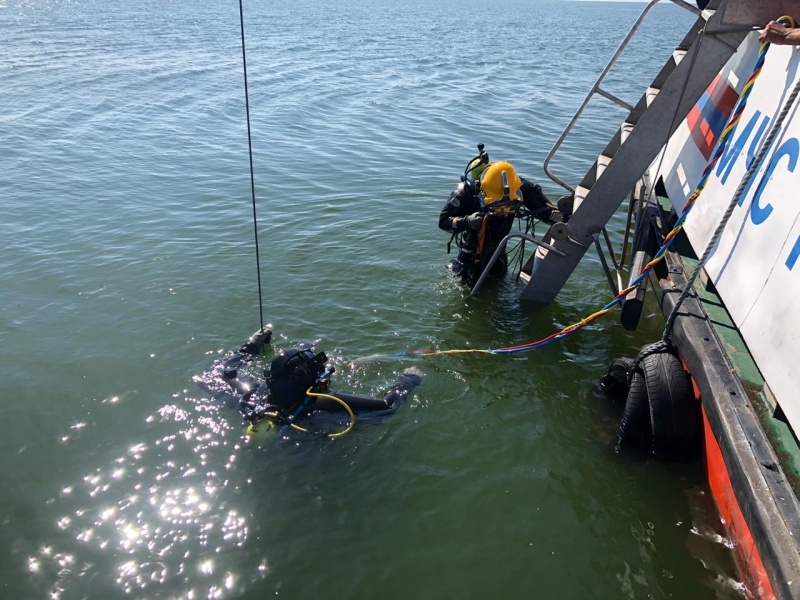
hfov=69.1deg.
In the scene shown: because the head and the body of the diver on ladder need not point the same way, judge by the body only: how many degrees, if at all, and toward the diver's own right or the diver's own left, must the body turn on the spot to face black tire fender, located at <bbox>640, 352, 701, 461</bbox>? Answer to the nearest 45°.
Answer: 0° — they already face it

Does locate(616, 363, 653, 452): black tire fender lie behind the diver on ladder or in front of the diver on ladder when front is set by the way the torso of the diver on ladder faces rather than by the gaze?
in front

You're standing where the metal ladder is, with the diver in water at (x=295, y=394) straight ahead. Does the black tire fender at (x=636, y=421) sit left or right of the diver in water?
left

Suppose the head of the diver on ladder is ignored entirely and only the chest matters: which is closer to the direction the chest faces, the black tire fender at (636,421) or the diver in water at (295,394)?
the black tire fender

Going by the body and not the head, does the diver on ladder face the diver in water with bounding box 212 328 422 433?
no

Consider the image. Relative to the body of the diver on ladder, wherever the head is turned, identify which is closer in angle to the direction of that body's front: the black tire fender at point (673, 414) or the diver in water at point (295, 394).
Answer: the black tire fender
